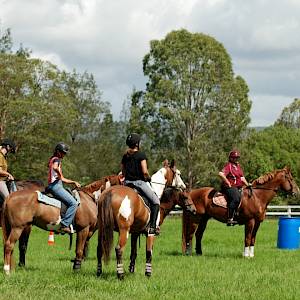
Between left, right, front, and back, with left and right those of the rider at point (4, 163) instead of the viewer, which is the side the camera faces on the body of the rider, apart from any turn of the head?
right

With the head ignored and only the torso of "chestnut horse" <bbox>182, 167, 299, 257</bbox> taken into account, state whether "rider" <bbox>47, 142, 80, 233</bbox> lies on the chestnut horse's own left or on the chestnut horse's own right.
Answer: on the chestnut horse's own right

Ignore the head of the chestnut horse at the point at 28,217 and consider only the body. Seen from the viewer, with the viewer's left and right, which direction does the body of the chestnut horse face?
facing to the right of the viewer

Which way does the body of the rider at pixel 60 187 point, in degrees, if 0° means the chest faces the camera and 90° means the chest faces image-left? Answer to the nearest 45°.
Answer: approximately 270°

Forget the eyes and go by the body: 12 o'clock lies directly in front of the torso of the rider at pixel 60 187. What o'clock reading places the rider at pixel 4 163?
the rider at pixel 4 163 is roughly at 8 o'clock from the rider at pixel 60 187.

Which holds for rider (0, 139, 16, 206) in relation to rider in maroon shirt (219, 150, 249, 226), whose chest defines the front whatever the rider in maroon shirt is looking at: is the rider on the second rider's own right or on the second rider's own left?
on the second rider's own right

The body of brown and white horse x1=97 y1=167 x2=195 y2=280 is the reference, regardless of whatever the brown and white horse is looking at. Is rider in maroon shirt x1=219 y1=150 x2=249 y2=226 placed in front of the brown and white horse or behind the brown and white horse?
in front

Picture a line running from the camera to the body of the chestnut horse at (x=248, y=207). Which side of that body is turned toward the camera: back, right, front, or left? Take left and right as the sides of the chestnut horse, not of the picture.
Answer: right

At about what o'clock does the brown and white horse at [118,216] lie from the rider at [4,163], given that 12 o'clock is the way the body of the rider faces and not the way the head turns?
The brown and white horse is roughly at 2 o'clock from the rider.

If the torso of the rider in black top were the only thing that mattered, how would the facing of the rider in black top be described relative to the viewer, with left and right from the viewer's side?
facing away from the viewer and to the right of the viewer

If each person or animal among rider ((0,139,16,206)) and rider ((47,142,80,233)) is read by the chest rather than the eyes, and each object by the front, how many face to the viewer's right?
2
